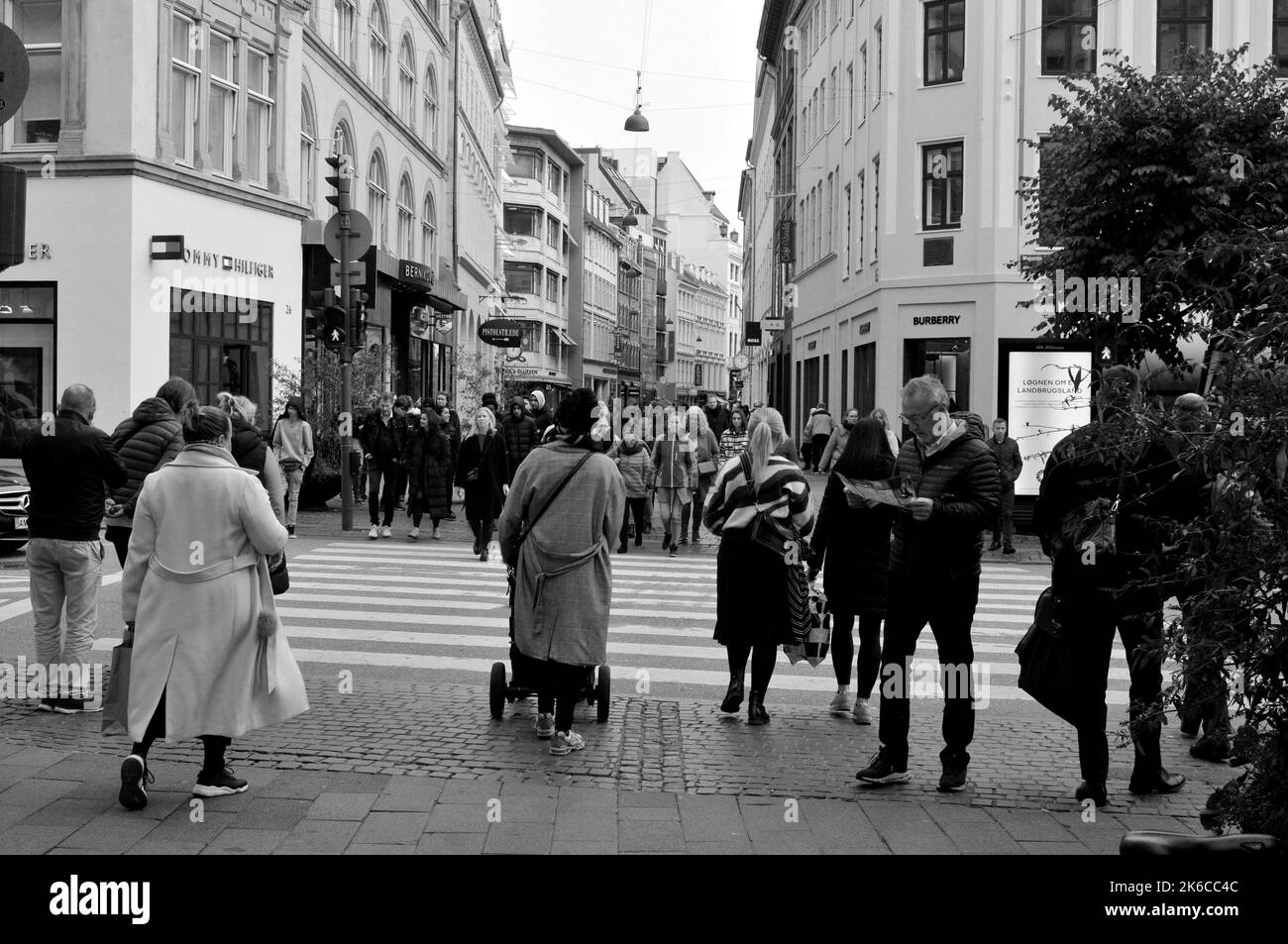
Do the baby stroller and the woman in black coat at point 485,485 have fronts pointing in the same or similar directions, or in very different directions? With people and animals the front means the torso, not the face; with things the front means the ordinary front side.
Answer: very different directions

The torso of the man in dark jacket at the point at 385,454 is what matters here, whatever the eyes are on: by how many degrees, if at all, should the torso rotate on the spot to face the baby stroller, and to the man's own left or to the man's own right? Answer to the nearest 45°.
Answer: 0° — they already face it

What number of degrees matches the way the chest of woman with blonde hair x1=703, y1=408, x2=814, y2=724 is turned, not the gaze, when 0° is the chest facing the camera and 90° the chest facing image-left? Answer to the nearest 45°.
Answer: approximately 180°

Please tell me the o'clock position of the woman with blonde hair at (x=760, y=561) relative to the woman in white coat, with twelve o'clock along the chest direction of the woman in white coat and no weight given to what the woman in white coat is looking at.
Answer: The woman with blonde hair is roughly at 1 o'clock from the woman in white coat.

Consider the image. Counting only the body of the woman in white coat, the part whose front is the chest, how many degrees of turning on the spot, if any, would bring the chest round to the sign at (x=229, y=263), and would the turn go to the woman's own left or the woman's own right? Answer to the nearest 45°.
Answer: approximately 45° to the woman's own left

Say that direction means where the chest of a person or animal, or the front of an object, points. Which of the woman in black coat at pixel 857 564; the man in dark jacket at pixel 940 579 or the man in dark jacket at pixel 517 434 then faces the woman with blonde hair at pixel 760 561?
the man in dark jacket at pixel 517 434

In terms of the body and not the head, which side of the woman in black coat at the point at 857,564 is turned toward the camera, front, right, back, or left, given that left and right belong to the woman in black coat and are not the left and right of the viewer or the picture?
back

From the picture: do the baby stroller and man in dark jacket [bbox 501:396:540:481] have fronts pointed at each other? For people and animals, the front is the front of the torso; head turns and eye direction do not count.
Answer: yes

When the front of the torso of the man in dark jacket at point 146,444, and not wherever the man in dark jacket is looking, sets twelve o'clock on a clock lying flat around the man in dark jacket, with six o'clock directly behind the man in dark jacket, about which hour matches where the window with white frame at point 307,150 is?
The window with white frame is roughly at 11 o'clock from the man in dark jacket.
